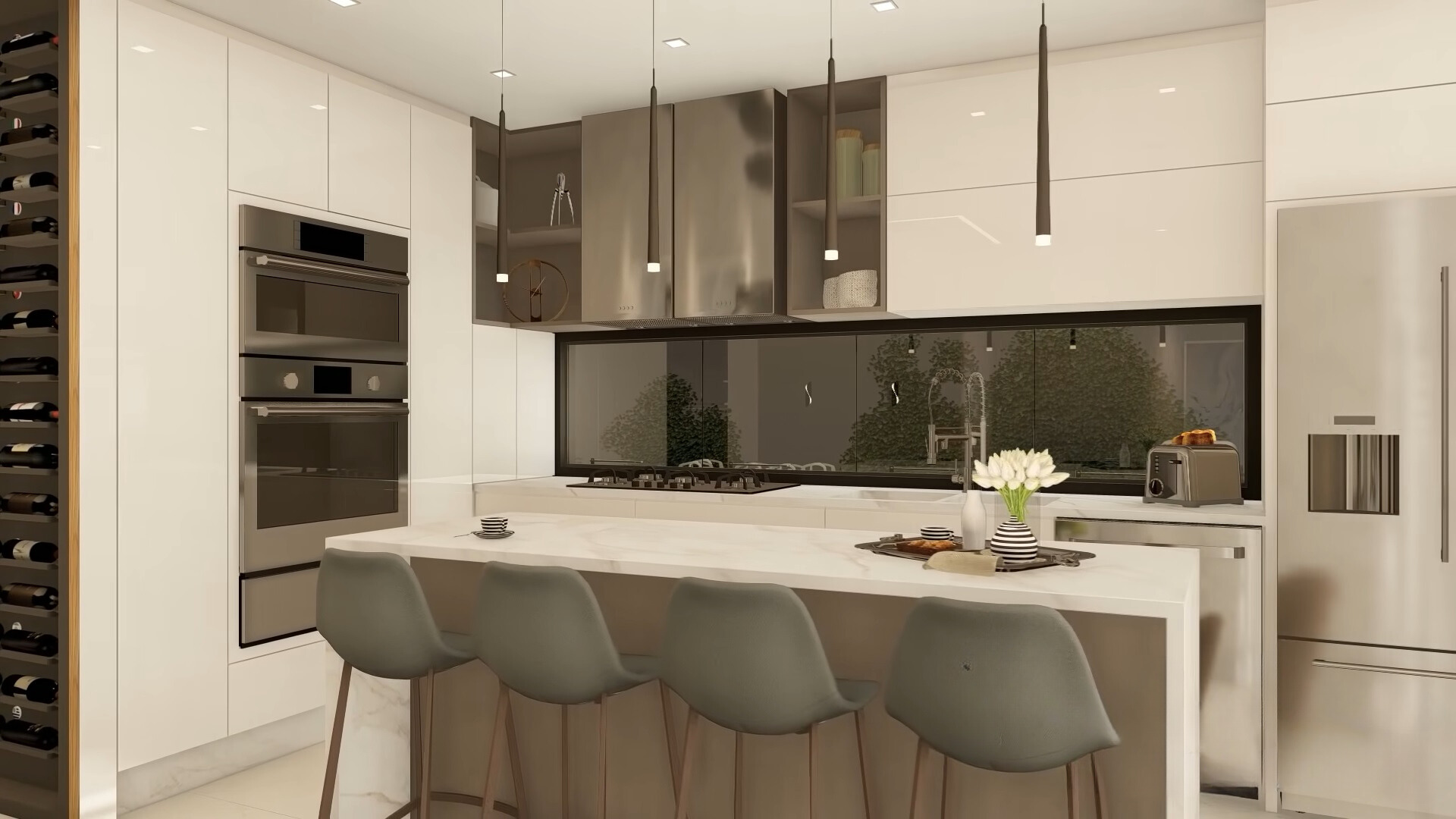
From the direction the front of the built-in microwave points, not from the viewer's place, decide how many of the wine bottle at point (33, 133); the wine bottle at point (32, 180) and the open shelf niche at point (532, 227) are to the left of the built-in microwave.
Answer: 1

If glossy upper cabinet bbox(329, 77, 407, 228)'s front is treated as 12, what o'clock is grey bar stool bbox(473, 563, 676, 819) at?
The grey bar stool is roughly at 1 o'clock from the glossy upper cabinet.

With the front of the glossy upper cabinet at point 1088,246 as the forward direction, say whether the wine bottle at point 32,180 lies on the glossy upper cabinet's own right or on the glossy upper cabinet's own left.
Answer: on the glossy upper cabinet's own right

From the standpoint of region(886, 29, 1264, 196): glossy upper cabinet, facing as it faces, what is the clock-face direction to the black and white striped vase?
The black and white striped vase is roughly at 12 o'clock from the glossy upper cabinet.

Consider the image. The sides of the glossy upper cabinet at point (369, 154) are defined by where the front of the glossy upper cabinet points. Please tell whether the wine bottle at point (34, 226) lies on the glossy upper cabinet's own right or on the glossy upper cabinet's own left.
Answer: on the glossy upper cabinet's own right

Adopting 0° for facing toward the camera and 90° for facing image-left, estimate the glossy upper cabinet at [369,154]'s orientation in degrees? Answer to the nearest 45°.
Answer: approximately 315°

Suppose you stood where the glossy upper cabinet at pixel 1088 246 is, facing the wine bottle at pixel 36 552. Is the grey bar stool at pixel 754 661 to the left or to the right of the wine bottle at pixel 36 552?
left

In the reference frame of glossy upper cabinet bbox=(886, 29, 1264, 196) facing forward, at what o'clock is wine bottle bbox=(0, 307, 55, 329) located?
The wine bottle is roughly at 2 o'clock from the glossy upper cabinet.

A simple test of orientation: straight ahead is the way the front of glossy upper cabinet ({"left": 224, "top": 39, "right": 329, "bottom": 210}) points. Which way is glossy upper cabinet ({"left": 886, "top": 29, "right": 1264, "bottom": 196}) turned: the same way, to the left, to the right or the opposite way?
to the right

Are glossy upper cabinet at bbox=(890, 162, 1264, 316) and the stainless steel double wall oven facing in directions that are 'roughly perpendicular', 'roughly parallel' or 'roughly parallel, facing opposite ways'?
roughly perpendicular

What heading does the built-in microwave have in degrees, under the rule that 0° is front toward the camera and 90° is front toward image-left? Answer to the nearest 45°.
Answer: approximately 315°

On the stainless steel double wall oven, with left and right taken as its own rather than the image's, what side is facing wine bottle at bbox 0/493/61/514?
right

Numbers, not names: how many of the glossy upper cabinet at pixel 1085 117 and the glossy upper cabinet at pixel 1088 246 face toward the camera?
2
